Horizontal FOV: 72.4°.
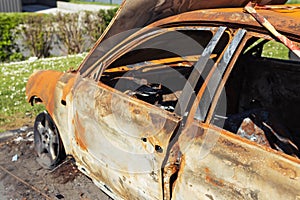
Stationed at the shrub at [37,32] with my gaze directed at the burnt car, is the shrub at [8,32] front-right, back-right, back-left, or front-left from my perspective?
back-right

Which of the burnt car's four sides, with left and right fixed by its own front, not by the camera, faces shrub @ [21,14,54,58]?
front

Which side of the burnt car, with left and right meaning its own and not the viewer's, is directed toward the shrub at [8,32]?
front

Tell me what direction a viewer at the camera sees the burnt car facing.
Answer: facing away from the viewer and to the left of the viewer
